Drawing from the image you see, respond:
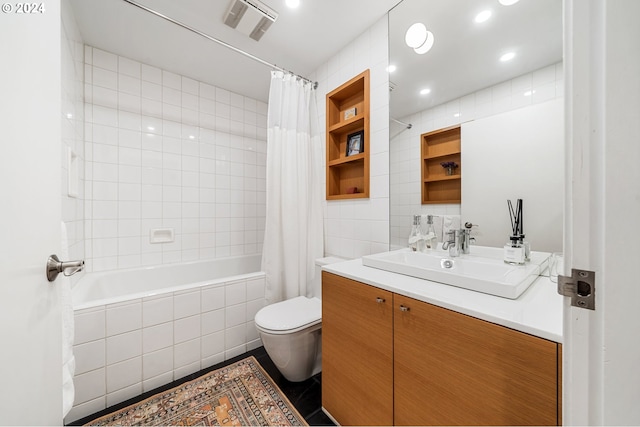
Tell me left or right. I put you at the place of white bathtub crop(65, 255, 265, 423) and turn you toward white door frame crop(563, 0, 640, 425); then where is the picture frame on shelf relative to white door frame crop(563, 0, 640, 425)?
left

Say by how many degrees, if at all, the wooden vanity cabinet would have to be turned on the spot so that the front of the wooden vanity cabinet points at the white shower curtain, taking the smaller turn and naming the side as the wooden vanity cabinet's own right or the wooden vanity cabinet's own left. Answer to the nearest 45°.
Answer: approximately 90° to the wooden vanity cabinet's own right

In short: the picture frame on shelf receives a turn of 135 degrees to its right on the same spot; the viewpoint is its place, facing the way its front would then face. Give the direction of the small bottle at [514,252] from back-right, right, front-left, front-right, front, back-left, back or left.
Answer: back-right

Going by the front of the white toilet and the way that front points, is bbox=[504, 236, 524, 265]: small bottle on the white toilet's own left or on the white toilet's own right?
on the white toilet's own left
